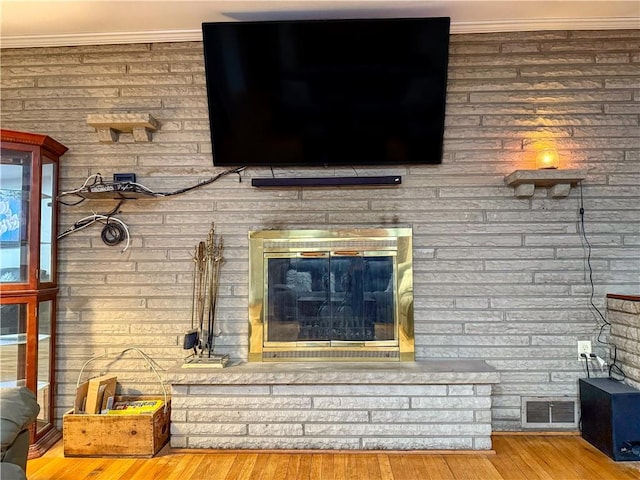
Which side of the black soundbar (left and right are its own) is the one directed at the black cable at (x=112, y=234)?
right

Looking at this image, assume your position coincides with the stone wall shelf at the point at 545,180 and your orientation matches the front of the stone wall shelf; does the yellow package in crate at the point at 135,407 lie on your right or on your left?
on your right

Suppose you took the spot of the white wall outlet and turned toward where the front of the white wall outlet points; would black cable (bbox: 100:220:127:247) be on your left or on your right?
on your right

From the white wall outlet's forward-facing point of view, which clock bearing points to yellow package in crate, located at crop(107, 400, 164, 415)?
The yellow package in crate is roughly at 2 o'clock from the white wall outlet.
